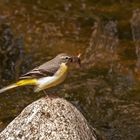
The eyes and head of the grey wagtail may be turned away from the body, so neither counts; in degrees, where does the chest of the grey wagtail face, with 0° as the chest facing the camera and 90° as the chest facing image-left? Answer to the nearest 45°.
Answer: approximately 270°
